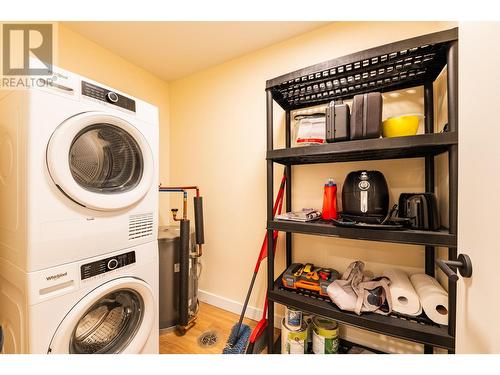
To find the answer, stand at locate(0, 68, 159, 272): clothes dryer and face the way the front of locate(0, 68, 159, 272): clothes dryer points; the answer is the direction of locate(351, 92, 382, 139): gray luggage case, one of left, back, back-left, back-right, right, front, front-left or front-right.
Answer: front

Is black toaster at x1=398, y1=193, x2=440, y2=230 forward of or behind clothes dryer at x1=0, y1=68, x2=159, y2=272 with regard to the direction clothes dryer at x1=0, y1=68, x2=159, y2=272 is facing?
forward

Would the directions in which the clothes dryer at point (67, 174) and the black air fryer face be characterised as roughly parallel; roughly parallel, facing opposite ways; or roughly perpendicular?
roughly perpendicular

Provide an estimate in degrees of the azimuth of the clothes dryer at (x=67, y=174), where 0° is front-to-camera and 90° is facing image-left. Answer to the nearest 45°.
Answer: approximately 315°

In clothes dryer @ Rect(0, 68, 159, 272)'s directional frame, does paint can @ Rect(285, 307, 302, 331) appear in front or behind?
in front

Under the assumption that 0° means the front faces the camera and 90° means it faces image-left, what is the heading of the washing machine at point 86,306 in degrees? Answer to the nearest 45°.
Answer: approximately 315°

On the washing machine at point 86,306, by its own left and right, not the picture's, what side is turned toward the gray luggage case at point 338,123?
front

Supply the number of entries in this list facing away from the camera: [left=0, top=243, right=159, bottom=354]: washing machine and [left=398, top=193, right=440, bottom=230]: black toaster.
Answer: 0

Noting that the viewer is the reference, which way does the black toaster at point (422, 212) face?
facing the viewer and to the left of the viewer

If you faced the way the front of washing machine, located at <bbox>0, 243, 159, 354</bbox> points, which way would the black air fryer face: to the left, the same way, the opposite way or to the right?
to the right

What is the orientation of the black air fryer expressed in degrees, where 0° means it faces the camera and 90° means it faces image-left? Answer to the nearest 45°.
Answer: approximately 0°

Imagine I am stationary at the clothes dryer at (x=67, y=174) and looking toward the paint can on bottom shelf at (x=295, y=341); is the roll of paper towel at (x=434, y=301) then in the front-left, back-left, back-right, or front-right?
front-right

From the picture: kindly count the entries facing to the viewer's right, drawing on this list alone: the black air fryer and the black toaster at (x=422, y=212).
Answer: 0
